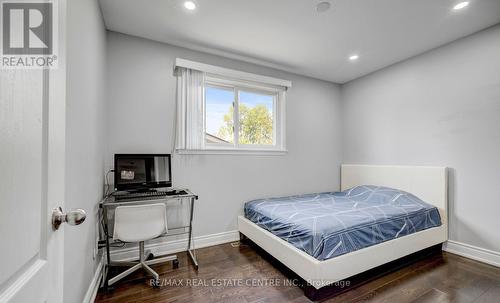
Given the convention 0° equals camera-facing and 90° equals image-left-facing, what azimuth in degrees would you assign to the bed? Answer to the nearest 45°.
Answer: approximately 45°

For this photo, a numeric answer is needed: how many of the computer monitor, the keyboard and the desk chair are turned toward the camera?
2

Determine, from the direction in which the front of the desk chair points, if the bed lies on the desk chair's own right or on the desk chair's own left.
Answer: on the desk chair's own right

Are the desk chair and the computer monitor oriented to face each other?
yes

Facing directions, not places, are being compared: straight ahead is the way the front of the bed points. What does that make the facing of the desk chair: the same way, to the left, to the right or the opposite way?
to the right

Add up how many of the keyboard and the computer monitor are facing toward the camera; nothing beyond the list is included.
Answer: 2

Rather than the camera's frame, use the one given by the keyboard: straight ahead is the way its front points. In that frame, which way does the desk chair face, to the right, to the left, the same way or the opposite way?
the opposite way

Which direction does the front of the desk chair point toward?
away from the camera
